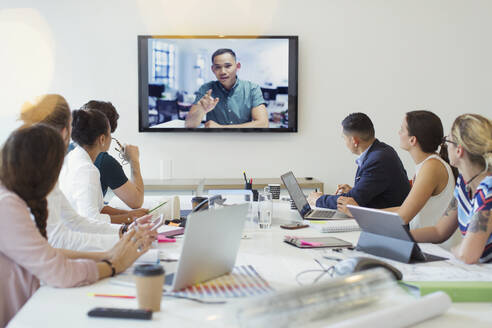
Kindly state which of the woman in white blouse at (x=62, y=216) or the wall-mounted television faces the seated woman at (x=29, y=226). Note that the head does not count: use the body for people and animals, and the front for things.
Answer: the wall-mounted television

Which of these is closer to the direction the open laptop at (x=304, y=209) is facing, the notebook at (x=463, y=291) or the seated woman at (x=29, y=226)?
the notebook

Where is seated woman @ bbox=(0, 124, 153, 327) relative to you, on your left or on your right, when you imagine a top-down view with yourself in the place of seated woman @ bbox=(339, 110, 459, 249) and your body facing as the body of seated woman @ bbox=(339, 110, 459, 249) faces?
on your left

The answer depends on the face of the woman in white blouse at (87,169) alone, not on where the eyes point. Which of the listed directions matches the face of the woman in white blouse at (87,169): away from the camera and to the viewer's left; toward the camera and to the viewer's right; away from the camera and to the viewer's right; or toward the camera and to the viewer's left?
away from the camera and to the viewer's right

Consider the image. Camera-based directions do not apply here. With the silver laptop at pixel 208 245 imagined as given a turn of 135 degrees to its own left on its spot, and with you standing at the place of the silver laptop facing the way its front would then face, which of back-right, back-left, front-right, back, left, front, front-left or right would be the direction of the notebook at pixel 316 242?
back-left

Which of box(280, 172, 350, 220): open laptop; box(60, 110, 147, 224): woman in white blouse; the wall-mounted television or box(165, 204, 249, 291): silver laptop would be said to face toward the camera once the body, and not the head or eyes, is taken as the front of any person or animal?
the wall-mounted television

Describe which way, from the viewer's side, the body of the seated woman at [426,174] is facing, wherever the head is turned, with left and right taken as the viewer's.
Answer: facing away from the viewer and to the left of the viewer

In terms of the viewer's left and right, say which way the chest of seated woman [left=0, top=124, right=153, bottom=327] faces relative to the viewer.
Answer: facing away from the viewer and to the right of the viewer

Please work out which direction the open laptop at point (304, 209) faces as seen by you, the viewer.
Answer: facing to the right of the viewer

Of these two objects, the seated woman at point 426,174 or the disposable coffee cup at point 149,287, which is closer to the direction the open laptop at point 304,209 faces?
the seated woman

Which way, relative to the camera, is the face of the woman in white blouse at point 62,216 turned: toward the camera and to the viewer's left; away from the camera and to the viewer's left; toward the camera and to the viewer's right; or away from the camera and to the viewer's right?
away from the camera and to the viewer's right

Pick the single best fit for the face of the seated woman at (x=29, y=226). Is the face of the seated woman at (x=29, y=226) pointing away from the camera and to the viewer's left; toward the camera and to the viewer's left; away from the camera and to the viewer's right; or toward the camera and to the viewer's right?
away from the camera and to the viewer's right

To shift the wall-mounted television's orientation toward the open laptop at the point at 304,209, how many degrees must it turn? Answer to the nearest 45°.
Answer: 0° — it already faces it

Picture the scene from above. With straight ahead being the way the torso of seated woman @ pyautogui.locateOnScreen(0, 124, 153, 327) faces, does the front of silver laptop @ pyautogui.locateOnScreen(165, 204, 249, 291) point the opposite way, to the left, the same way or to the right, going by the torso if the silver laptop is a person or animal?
to the left
